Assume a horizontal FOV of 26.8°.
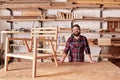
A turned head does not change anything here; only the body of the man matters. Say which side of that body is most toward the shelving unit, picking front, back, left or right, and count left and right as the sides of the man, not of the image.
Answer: back

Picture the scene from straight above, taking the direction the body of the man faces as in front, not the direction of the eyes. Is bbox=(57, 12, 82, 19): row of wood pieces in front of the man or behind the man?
behind

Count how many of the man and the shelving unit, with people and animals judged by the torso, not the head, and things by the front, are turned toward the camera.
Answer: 2

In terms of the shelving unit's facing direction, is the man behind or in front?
in front

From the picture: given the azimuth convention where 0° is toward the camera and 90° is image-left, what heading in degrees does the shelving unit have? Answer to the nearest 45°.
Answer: approximately 0°

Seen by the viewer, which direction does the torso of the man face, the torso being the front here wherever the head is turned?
toward the camera
